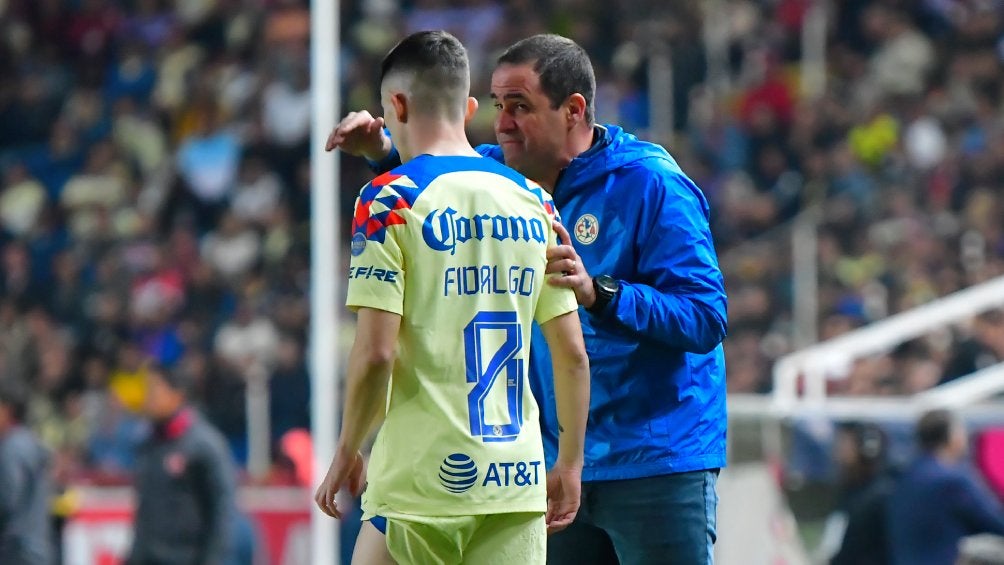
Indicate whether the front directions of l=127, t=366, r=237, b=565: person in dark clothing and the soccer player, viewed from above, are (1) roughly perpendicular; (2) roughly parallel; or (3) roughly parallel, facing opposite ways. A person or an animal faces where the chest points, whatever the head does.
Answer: roughly perpendicular

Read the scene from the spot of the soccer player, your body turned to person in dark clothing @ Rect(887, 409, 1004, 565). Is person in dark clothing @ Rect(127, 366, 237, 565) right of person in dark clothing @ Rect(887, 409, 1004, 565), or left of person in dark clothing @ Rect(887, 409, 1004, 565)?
left

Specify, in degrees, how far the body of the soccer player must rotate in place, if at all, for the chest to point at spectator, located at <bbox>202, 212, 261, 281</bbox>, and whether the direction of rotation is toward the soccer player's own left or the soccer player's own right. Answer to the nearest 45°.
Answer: approximately 45° to the soccer player's own right

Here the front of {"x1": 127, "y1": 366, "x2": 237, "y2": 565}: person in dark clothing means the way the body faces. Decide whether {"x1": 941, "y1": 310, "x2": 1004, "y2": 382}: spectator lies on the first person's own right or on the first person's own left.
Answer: on the first person's own left

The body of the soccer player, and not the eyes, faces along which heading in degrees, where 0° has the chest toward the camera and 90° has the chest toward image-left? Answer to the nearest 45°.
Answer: approximately 135°

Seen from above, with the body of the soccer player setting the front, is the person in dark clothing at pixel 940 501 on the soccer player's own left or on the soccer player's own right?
on the soccer player's own right
